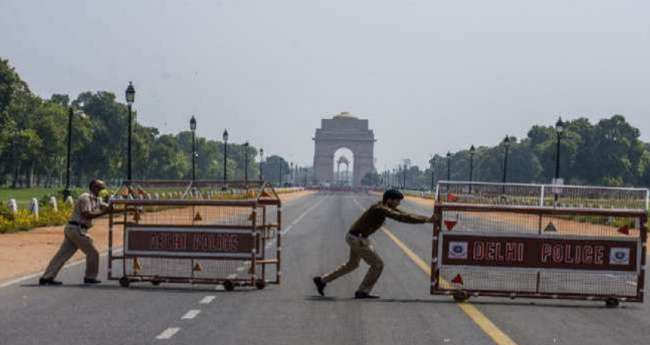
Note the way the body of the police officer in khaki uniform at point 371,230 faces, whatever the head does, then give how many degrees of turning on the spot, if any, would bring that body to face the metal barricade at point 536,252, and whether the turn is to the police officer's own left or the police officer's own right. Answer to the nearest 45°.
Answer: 0° — they already face it

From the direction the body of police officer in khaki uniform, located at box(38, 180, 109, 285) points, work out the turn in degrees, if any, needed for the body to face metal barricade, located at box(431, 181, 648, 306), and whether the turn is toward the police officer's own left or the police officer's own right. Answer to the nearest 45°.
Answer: approximately 45° to the police officer's own right

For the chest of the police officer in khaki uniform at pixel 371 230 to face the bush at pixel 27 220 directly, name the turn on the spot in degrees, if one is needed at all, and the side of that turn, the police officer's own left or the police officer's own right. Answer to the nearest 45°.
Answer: approximately 135° to the police officer's own left

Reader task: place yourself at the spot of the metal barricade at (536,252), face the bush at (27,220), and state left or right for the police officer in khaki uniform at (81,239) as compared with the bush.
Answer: left

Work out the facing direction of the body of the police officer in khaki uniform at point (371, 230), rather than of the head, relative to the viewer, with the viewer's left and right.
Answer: facing to the right of the viewer

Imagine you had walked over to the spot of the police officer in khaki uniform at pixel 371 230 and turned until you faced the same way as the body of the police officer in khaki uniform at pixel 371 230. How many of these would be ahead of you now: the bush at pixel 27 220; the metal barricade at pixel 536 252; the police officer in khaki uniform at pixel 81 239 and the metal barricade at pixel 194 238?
1

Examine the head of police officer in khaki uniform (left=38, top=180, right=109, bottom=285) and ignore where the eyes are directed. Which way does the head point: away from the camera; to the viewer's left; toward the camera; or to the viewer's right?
to the viewer's right

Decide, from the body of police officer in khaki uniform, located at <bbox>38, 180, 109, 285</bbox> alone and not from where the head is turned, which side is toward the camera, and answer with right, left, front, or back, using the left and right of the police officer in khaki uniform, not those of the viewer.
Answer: right

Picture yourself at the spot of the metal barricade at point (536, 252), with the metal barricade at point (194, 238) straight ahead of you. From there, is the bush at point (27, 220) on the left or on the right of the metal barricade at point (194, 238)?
right

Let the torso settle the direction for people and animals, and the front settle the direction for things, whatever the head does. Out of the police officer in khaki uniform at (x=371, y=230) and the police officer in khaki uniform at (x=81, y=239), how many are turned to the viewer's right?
2
